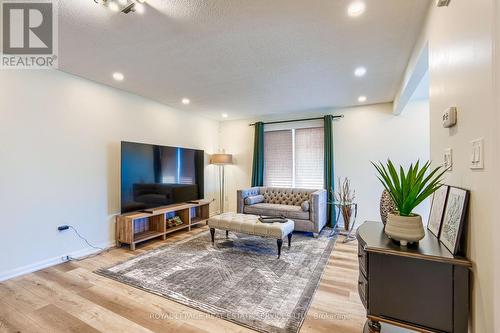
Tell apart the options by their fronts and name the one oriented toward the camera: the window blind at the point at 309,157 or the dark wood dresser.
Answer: the window blind

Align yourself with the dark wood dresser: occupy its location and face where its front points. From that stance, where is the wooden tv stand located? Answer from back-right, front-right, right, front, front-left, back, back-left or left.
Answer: front

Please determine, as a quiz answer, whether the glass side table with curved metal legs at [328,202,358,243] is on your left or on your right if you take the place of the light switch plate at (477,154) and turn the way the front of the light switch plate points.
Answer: on your right

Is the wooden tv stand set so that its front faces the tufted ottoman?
yes

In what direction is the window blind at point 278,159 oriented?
toward the camera

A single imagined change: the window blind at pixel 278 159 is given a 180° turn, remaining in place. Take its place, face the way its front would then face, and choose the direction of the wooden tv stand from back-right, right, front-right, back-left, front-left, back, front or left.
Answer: back-left

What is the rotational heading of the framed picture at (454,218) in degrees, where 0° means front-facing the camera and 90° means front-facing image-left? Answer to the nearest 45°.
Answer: approximately 45°

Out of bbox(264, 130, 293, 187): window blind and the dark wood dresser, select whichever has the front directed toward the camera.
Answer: the window blind

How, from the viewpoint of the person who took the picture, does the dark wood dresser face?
facing to the left of the viewer

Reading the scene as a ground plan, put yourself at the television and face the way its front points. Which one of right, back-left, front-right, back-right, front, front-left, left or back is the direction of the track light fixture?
front-right

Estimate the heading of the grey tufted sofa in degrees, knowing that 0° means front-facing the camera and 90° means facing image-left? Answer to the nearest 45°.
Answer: approximately 45°

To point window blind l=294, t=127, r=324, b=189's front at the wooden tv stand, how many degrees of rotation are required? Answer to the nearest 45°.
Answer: approximately 45° to its right

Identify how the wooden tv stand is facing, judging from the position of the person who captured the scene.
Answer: facing the viewer and to the right of the viewer

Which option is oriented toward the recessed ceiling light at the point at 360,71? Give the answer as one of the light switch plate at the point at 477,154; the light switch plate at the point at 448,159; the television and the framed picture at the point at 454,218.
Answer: the television

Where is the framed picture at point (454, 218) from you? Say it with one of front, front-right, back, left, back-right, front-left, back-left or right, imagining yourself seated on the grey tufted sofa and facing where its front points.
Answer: front-left

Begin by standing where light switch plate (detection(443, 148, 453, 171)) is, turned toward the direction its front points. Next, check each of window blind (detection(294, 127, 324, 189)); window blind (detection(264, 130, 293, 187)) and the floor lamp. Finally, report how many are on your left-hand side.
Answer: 0

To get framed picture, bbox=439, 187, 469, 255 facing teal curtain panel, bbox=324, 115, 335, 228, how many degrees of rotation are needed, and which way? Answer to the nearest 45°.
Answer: approximately 90° to its right

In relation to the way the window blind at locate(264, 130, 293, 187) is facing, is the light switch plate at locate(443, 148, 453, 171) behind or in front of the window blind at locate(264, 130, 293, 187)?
in front

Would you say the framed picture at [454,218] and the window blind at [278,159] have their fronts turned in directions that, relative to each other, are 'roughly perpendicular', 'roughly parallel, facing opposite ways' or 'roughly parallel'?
roughly perpendicular

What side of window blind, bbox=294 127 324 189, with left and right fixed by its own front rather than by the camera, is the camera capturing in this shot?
front
